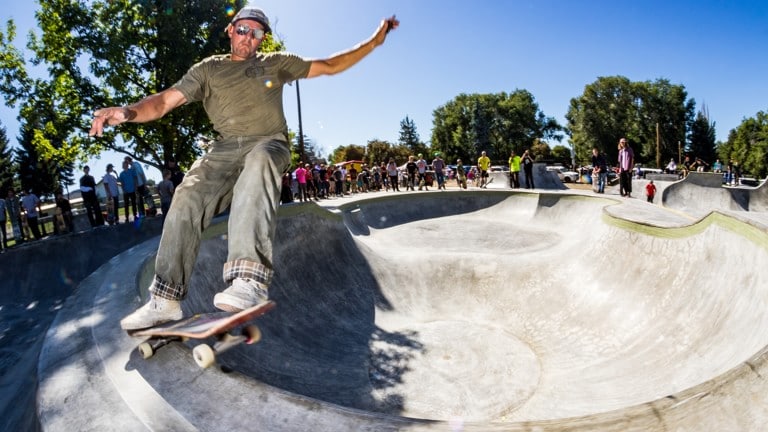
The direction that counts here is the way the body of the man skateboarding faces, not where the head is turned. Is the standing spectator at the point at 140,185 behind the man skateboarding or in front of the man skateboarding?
behind

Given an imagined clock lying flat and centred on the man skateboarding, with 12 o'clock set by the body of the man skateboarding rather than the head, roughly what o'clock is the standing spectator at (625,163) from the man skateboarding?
The standing spectator is roughly at 8 o'clock from the man skateboarding.

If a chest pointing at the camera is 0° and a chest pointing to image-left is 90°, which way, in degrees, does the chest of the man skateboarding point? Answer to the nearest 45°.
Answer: approximately 0°

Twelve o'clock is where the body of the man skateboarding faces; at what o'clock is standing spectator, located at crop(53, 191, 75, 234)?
The standing spectator is roughly at 5 o'clock from the man skateboarding.

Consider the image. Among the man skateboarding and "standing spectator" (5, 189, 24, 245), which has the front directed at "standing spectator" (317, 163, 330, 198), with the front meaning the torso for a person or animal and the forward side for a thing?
"standing spectator" (5, 189, 24, 245)

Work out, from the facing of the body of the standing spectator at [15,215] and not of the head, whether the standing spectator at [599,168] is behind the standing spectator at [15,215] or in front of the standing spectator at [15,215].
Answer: in front

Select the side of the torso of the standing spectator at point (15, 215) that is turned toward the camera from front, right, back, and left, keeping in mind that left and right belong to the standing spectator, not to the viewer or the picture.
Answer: right

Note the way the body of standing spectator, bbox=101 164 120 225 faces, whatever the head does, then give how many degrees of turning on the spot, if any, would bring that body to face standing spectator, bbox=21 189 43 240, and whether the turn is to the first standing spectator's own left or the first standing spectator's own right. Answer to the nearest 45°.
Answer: approximately 135° to the first standing spectator's own right

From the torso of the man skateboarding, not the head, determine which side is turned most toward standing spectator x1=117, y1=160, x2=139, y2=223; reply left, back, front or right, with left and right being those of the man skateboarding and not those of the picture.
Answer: back

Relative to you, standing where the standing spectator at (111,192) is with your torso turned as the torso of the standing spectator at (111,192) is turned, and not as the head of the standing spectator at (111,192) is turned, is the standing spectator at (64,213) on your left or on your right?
on your right
